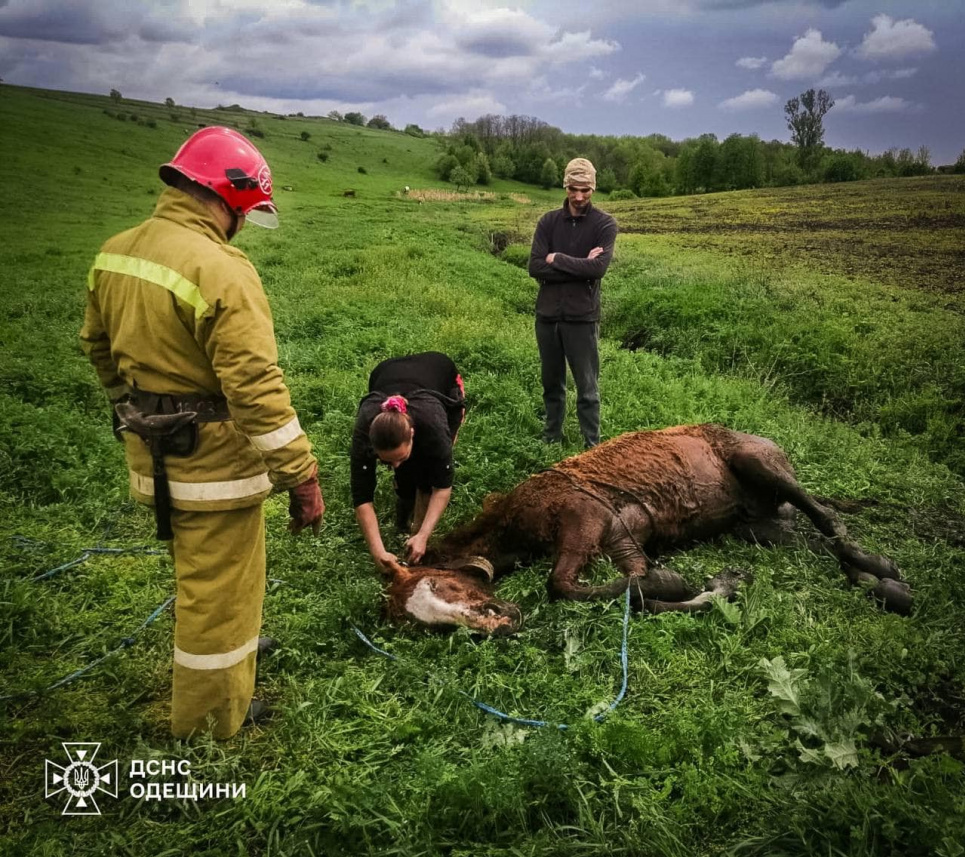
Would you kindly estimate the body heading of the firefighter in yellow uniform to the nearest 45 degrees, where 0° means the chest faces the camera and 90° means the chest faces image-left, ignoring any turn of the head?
approximately 225°

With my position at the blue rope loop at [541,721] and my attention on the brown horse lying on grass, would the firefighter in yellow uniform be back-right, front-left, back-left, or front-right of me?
back-left

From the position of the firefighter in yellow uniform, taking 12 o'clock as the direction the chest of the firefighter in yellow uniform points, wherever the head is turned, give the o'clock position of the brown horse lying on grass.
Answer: The brown horse lying on grass is roughly at 1 o'clock from the firefighter in yellow uniform.

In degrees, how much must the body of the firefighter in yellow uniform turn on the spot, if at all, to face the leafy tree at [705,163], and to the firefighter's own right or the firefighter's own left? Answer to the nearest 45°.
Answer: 0° — they already face it

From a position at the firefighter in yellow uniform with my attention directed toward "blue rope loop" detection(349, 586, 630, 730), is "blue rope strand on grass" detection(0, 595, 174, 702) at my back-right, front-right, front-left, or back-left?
back-left
